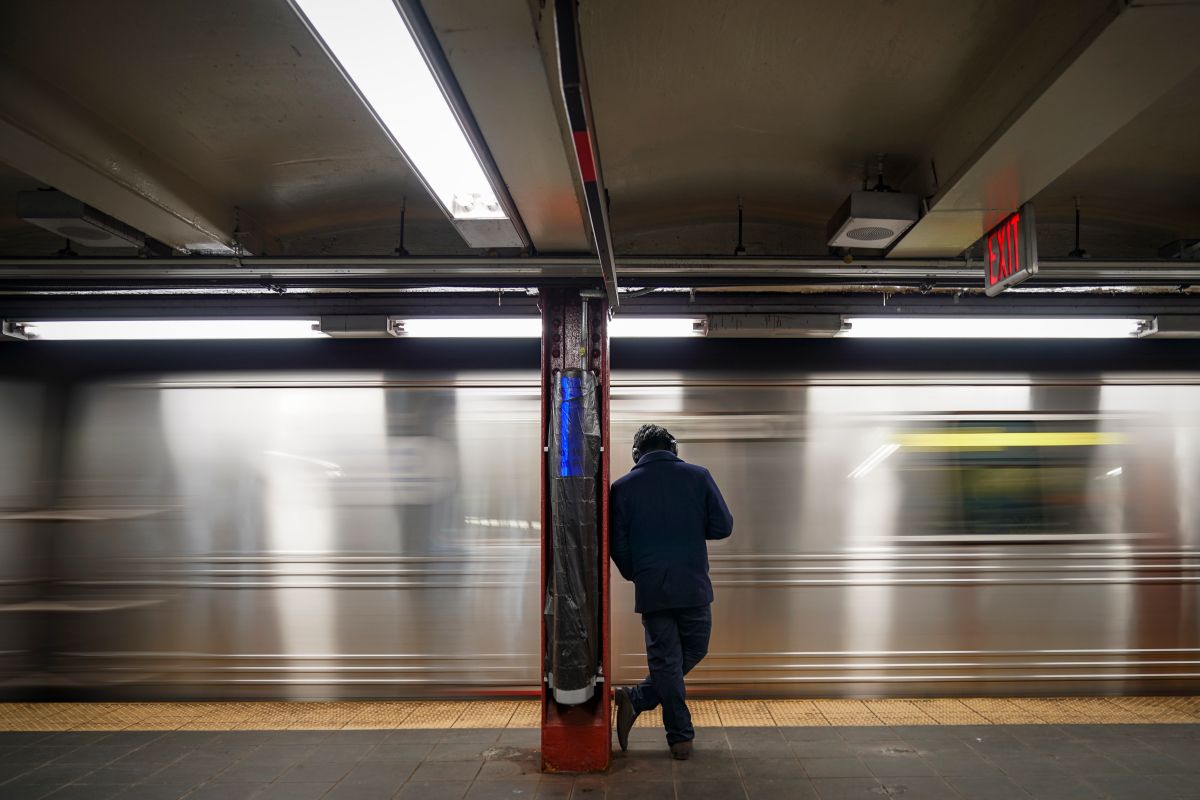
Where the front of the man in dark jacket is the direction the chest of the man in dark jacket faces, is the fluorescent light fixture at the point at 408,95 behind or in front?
behind

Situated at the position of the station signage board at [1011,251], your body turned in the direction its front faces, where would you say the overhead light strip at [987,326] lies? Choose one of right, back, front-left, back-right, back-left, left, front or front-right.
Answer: back-right

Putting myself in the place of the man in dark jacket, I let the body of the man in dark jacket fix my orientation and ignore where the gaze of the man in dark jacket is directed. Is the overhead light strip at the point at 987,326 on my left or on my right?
on my right

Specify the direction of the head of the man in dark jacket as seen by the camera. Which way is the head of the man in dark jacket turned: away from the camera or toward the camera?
away from the camera

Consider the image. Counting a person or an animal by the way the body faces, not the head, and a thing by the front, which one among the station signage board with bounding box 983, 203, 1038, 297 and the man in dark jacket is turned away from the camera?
the man in dark jacket

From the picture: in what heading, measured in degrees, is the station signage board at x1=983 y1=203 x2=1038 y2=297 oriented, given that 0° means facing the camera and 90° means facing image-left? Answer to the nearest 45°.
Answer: approximately 45°

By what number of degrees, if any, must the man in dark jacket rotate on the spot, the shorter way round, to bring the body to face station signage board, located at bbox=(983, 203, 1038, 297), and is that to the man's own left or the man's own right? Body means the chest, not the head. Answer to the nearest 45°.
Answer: approximately 90° to the man's own right

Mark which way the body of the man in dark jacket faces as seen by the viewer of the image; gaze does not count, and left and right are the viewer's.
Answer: facing away from the viewer

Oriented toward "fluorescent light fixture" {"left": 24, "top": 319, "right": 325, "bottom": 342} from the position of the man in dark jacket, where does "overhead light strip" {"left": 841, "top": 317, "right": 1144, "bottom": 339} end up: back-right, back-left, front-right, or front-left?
back-right
